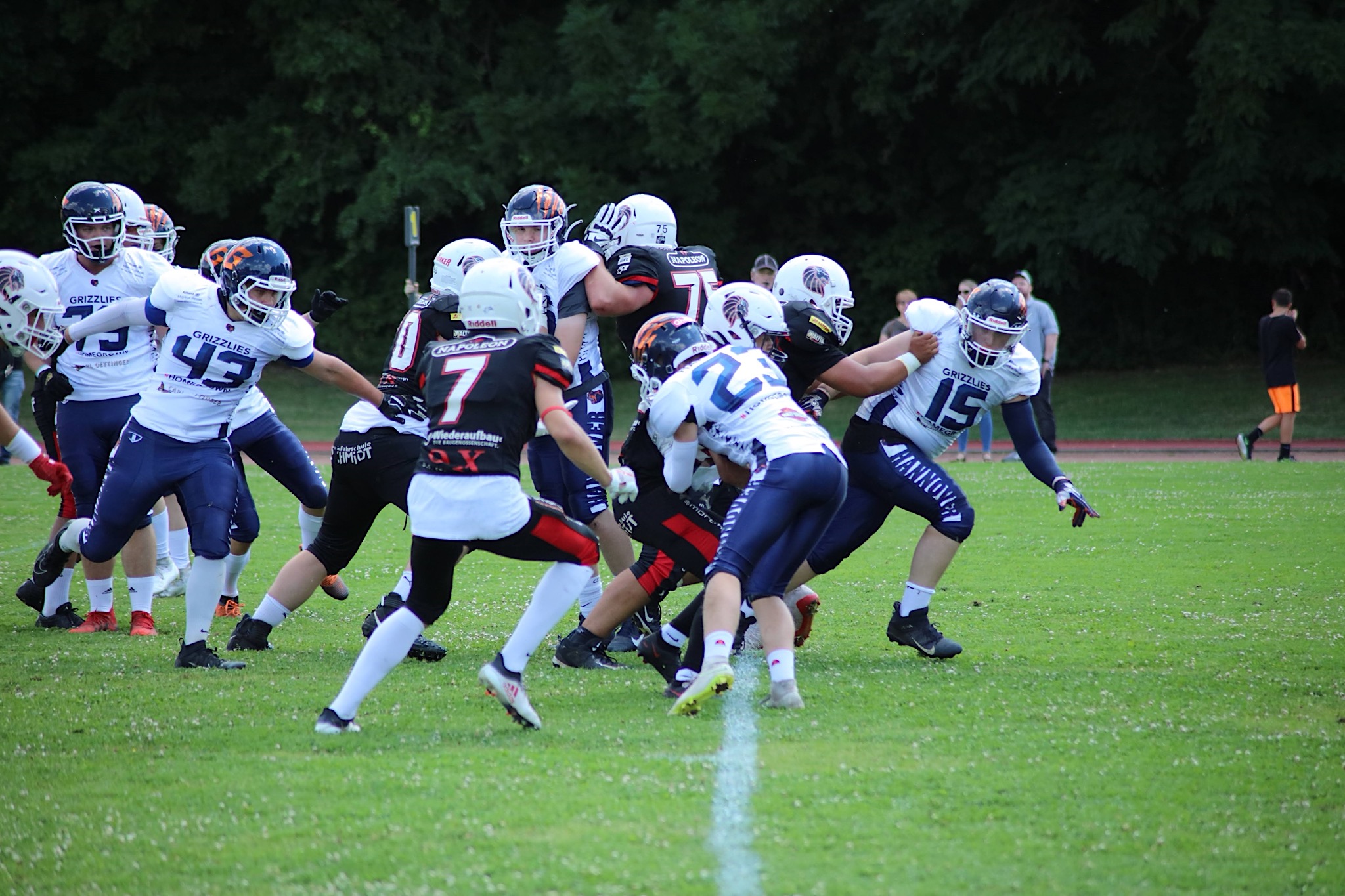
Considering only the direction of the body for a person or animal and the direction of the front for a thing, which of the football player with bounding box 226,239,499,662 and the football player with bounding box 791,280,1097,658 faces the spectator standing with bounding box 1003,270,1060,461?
the football player with bounding box 226,239,499,662

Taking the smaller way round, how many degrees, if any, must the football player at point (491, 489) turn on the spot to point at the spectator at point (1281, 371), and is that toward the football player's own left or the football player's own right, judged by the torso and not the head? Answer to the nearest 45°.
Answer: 0° — they already face them

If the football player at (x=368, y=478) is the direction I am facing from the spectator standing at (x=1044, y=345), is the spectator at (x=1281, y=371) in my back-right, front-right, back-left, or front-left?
back-left

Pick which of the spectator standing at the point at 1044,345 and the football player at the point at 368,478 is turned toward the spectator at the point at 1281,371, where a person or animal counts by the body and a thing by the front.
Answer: the football player

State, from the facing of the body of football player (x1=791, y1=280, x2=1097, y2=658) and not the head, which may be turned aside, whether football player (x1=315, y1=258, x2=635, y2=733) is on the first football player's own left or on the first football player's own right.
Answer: on the first football player's own right

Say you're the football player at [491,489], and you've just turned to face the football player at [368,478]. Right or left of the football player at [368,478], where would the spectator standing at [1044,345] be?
right

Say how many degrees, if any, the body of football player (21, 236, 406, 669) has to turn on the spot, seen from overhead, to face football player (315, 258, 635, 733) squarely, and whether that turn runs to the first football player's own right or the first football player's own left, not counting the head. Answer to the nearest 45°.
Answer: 0° — they already face them

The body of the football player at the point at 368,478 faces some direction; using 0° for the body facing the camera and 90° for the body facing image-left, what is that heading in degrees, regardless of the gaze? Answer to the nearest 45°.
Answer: approximately 225°
